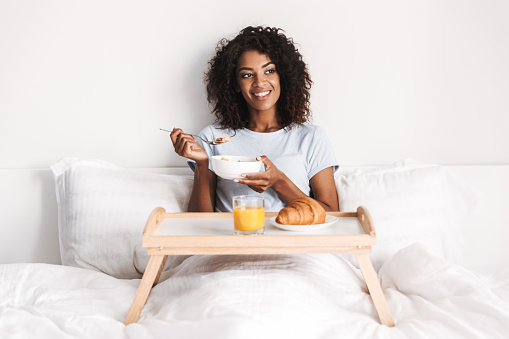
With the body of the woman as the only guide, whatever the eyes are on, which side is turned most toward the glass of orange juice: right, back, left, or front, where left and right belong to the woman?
front

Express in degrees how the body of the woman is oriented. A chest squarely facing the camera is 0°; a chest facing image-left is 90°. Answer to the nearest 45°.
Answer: approximately 0°

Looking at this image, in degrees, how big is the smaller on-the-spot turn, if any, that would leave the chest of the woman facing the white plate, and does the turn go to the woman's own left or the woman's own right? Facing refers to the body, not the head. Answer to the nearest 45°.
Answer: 0° — they already face it

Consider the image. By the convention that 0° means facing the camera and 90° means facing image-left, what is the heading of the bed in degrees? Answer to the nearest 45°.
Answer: approximately 0°

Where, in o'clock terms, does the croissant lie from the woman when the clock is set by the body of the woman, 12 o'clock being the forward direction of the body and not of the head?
The croissant is roughly at 12 o'clock from the woman.

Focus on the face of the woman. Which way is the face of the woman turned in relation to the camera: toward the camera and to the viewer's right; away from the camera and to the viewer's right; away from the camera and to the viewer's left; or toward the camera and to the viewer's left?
toward the camera and to the viewer's right

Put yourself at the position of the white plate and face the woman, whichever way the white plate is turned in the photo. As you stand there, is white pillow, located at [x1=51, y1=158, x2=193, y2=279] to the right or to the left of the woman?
left
